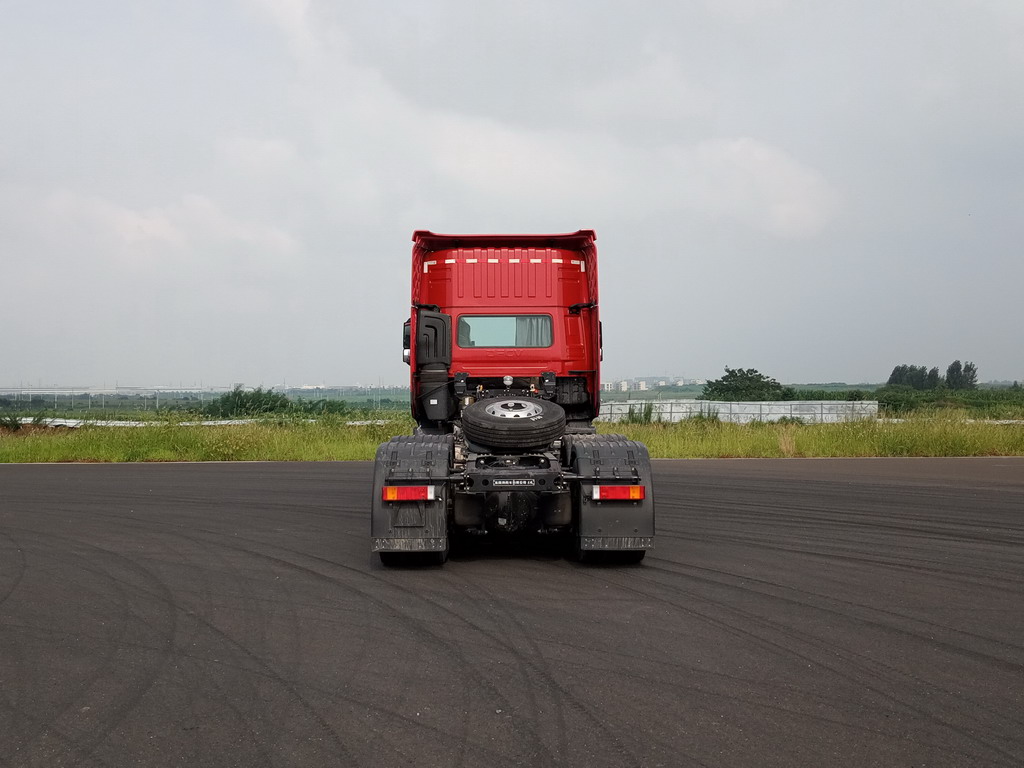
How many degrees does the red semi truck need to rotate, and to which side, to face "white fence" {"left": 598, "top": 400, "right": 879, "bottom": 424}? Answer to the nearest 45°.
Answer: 0° — it already faces it

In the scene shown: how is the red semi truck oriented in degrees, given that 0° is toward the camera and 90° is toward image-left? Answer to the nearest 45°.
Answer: approximately 180°
